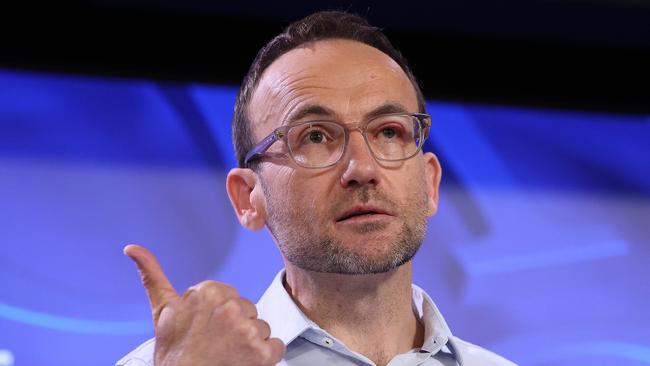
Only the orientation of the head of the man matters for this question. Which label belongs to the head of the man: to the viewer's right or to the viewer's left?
to the viewer's right

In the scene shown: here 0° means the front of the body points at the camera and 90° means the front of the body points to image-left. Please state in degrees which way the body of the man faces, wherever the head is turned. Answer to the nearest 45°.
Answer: approximately 315°
